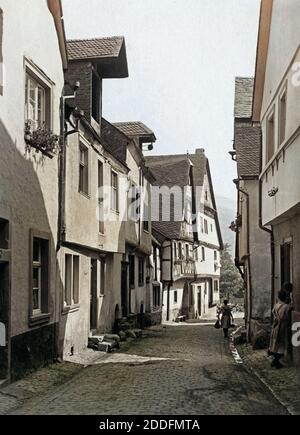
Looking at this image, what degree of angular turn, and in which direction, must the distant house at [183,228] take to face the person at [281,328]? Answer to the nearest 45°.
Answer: approximately 45° to its right

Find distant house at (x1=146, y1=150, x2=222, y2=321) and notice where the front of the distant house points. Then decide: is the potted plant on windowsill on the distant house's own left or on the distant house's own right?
on the distant house's own right

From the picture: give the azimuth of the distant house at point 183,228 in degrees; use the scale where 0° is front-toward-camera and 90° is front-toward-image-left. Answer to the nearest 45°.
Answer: approximately 315°

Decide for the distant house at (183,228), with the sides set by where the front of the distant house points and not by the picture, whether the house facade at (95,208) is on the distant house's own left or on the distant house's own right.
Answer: on the distant house's own right

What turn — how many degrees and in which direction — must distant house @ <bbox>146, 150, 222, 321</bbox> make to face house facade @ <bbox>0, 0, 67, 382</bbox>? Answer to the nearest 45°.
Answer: approximately 45° to its right
